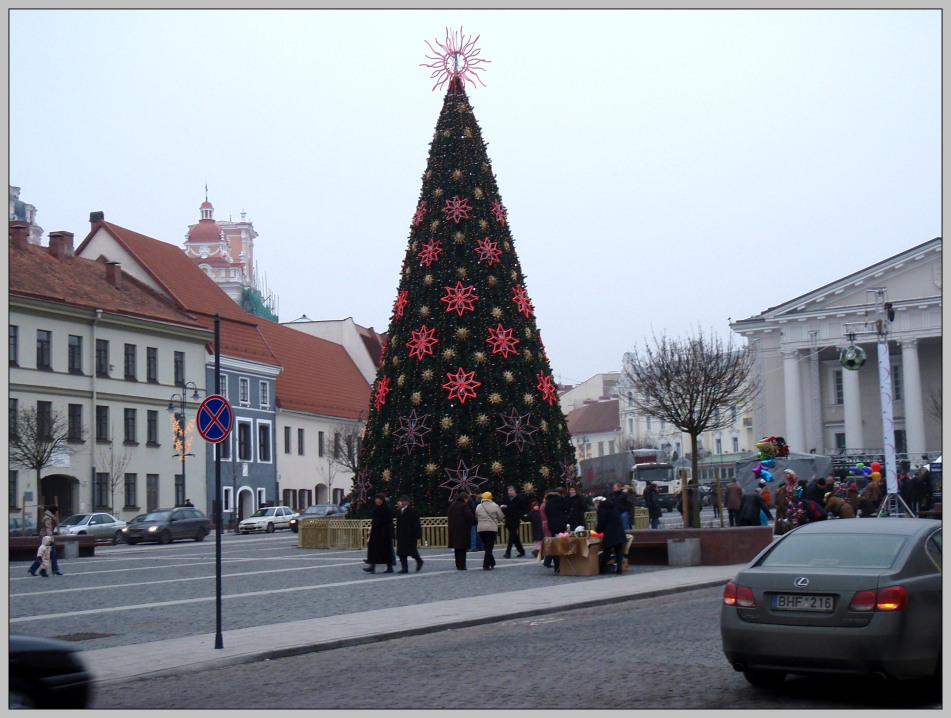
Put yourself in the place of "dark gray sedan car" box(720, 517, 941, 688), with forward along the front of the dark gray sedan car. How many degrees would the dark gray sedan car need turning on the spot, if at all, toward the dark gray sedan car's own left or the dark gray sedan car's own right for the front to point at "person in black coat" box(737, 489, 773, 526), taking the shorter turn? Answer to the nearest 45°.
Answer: approximately 45° to the dark gray sedan car's own left

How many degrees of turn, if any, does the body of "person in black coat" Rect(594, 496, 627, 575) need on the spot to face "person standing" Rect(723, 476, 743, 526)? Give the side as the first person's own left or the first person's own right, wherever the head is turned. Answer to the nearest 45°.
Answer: approximately 90° to the first person's own right

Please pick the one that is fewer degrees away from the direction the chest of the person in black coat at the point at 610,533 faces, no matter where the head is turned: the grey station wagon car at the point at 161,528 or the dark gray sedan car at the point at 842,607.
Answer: the grey station wagon car

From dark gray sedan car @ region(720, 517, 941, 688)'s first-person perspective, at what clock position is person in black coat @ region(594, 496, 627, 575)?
The person in black coat is roughly at 10 o'clock from the dark gray sedan car.

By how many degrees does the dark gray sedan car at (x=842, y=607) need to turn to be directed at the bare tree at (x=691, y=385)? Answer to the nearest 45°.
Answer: approximately 45° to its left

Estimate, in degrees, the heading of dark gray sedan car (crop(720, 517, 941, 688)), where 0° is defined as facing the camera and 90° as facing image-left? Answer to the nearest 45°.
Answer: approximately 225°

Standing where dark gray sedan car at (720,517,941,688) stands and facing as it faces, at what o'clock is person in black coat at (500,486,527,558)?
The person in black coat is roughly at 10 o'clock from the dark gray sedan car.

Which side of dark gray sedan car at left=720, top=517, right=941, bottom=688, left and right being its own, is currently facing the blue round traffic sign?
left
